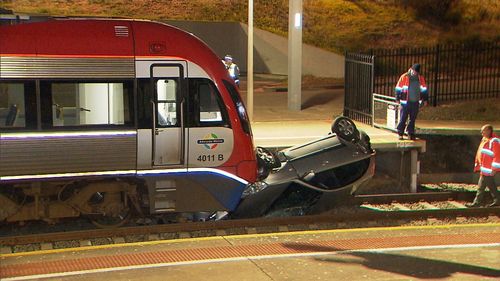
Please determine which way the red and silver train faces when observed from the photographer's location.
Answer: facing to the right of the viewer

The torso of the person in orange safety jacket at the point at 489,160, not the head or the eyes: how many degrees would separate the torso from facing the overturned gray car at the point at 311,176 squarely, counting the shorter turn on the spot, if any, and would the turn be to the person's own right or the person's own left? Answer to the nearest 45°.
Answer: approximately 45° to the person's own left

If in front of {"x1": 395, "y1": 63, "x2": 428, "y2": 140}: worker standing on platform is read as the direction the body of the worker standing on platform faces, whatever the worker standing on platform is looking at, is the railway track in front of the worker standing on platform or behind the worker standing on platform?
in front

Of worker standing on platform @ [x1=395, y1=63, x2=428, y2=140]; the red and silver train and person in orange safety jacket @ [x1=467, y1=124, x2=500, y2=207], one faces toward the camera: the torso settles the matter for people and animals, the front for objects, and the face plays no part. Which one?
the worker standing on platform

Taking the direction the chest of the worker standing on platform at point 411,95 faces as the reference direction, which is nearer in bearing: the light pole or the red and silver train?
the red and silver train

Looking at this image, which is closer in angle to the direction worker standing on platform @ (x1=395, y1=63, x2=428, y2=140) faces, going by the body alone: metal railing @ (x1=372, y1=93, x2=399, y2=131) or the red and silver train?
the red and silver train

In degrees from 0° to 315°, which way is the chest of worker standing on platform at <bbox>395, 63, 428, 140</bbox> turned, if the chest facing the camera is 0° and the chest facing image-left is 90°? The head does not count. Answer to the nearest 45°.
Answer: approximately 0°

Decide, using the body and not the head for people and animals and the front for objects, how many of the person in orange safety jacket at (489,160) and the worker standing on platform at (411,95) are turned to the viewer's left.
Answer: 1

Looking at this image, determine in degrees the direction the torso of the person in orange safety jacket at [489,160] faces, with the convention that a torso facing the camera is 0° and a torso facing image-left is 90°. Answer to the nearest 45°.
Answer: approximately 90°

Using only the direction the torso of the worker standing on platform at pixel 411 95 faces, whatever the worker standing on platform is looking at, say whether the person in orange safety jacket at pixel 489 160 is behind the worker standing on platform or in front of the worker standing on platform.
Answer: in front

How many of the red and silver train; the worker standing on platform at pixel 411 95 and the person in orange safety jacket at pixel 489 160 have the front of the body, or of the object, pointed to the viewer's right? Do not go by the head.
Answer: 1

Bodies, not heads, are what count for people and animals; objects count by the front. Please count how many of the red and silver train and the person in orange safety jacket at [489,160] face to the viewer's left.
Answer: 1

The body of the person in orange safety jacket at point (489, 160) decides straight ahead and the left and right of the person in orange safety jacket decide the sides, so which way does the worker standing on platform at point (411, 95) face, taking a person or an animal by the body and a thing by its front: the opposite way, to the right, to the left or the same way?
to the left
